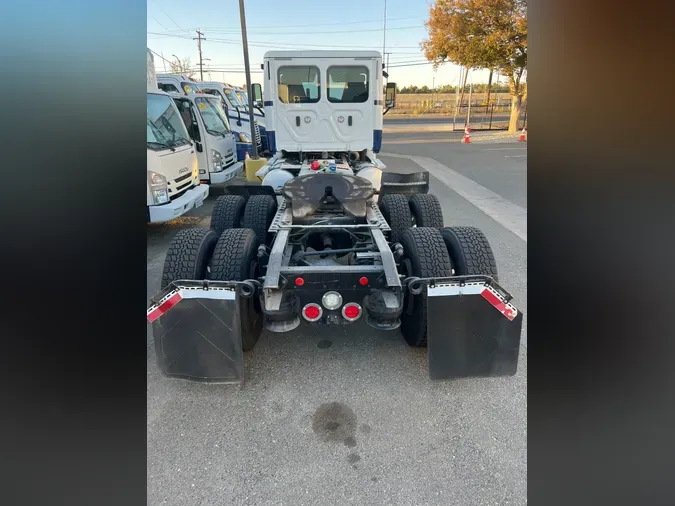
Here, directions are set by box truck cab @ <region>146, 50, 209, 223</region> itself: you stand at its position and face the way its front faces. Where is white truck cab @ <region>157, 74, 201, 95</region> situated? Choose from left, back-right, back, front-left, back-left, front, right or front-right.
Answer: back-left

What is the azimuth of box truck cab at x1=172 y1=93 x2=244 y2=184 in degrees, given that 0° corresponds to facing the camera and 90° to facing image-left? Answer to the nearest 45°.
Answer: approximately 315°

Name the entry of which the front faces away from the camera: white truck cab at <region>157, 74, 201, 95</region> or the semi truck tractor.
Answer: the semi truck tractor

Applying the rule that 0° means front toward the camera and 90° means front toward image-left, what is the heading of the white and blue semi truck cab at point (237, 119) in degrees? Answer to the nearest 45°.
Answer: approximately 315°

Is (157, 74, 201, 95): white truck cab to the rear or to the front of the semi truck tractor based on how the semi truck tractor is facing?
to the front

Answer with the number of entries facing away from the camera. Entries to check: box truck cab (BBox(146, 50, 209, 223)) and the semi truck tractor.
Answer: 1

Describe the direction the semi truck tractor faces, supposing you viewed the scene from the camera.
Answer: facing away from the viewer

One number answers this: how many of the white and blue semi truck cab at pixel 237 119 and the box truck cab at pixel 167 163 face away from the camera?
0

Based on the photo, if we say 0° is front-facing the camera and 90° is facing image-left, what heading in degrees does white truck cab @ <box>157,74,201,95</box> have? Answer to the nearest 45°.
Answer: approximately 315°
